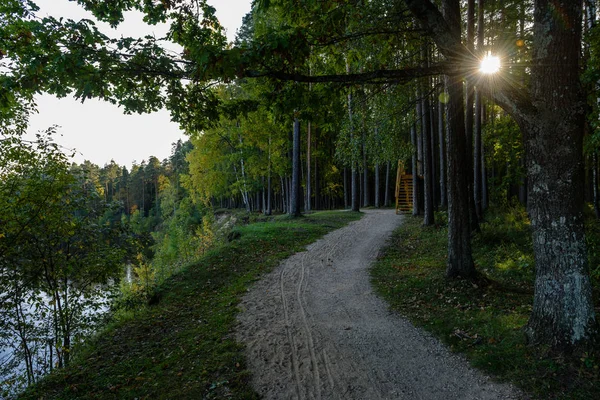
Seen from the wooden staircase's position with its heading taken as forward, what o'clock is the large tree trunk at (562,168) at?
The large tree trunk is roughly at 12 o'clock from the wooden staircase.

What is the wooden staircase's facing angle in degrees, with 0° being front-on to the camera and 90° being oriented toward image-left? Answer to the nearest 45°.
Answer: approximately 0°

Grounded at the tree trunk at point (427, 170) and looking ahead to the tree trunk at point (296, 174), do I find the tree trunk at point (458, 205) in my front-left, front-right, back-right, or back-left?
back-left

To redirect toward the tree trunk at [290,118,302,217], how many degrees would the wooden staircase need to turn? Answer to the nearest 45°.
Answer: approximately 45° to its right

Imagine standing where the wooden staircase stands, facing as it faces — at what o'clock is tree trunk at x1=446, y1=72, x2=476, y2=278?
The tree trunk is roughly at 12 o'clock from the wooden staircase.
